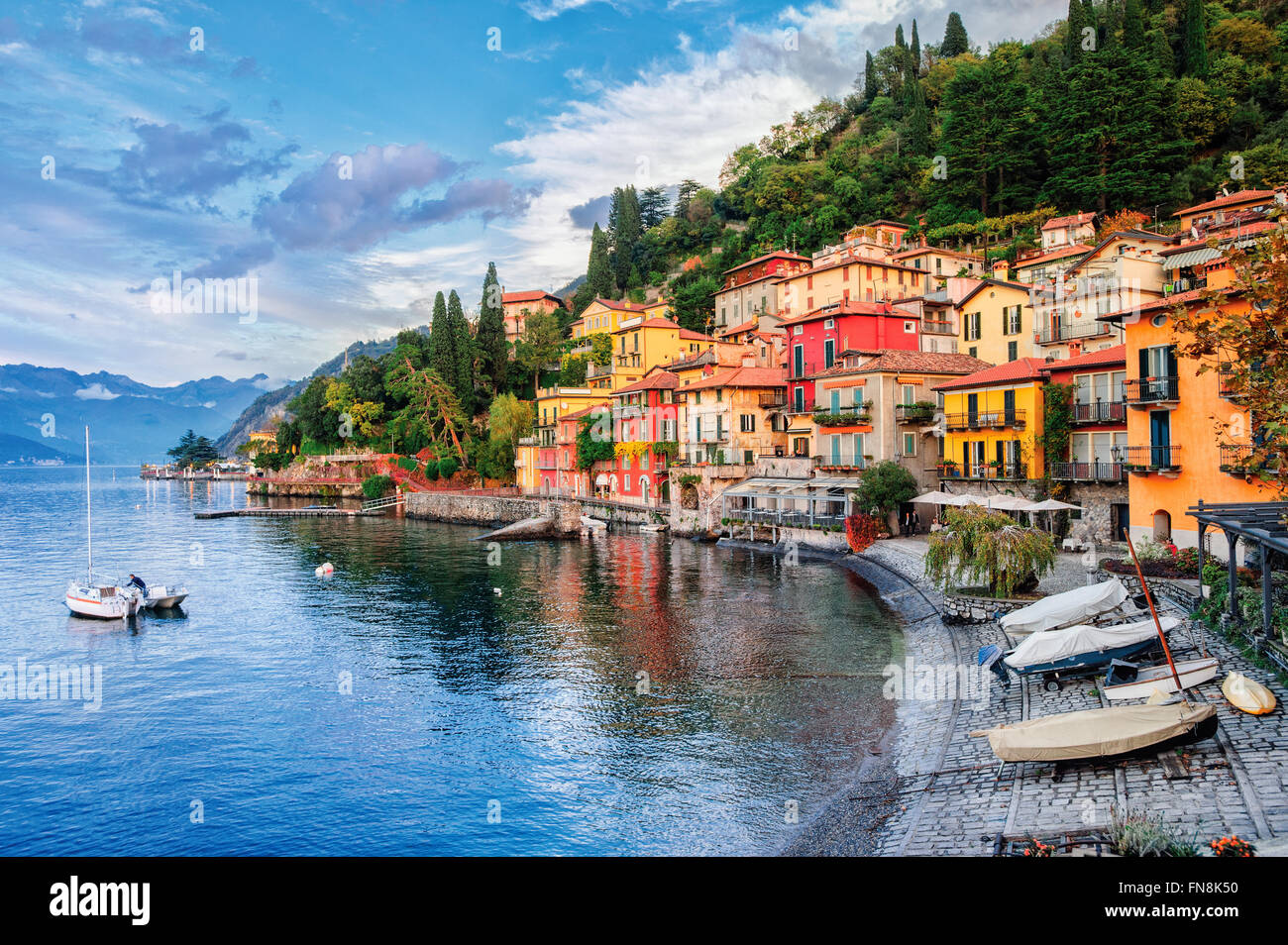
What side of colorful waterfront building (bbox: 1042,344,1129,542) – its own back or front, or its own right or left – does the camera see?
front

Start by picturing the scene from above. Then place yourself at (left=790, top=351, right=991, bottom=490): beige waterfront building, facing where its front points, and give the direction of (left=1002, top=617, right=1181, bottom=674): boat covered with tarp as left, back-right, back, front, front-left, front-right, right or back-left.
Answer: front-left

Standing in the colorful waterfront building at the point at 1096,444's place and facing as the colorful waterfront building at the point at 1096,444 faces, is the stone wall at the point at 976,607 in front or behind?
in front

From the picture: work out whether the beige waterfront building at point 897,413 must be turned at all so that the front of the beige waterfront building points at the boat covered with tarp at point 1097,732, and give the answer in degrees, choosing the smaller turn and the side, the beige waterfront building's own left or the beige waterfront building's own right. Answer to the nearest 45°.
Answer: approximately 45° to the beige waterfront building's own left

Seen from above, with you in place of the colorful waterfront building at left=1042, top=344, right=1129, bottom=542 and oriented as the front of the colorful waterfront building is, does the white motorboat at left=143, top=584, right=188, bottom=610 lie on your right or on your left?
on your right

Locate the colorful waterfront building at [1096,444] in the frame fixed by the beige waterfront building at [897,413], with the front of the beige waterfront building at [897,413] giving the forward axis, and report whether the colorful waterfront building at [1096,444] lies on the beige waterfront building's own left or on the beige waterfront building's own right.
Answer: on the beige waterfront building's own left

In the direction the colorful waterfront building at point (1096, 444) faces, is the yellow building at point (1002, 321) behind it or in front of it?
behind

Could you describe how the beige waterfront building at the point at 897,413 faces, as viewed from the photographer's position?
facing the viewer and to the left of the viewer

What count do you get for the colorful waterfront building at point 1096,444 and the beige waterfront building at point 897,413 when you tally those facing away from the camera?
0
